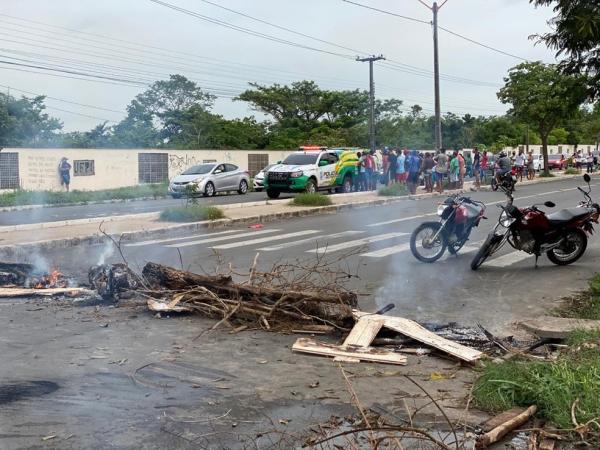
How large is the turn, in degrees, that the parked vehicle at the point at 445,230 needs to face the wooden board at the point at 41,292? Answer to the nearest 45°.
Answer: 0° — it already faces it

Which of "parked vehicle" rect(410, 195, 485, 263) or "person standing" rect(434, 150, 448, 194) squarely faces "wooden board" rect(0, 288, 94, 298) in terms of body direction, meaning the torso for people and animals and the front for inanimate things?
the parked vehicle

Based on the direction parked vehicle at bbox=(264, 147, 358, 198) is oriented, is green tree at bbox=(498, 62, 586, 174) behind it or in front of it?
behind

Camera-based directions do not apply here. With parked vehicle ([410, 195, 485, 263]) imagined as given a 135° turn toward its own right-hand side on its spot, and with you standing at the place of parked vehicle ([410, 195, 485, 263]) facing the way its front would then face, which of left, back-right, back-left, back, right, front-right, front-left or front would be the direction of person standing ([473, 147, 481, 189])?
front

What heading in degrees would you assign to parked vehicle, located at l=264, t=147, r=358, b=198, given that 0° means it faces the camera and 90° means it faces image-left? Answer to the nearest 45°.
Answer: approximately 45°
